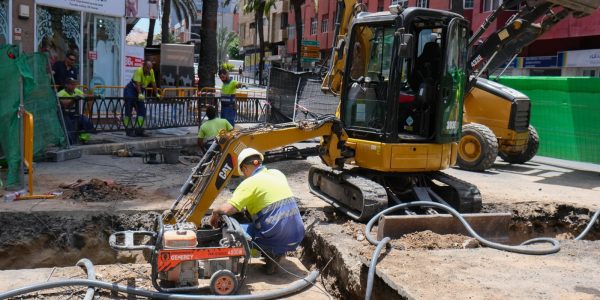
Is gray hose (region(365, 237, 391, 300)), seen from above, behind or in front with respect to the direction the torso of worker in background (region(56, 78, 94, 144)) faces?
in front

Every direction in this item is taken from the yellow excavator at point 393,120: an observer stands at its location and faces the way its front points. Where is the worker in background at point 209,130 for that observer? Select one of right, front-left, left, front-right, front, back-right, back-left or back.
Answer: right

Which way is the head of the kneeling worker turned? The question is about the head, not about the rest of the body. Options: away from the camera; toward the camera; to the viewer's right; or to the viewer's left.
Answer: to the viewer's left

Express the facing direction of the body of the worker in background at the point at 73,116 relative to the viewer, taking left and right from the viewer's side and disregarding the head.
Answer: facing the viewer and to the right of the viewer

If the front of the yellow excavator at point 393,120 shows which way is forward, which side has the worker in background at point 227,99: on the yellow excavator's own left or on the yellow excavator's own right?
on the yellow excavator's own right

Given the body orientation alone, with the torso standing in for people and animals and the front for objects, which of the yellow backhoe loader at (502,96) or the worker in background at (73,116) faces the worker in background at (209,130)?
the worker in background at (73,116)

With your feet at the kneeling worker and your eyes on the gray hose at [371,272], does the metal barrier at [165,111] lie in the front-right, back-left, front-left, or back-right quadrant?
back-left
